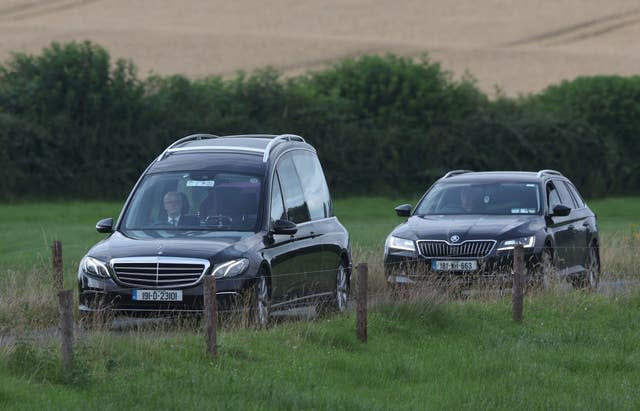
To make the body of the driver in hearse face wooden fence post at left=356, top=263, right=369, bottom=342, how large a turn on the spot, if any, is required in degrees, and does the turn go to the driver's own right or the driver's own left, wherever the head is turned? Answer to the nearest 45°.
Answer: approximately 90° to the driver's own left

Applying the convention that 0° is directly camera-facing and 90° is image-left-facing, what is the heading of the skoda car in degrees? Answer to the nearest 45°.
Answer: approximately 45°

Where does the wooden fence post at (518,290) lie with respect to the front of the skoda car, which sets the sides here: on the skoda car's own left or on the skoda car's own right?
on the skoda car's own left

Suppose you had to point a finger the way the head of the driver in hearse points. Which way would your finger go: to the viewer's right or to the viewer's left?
to the viewer's left

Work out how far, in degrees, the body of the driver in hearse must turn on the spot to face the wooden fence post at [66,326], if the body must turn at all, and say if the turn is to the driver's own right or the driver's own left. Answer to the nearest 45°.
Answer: approximately 45° to the driver's own left

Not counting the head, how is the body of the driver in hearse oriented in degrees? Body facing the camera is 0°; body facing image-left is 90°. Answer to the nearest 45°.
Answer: approximately 45°
